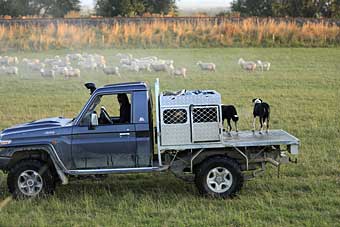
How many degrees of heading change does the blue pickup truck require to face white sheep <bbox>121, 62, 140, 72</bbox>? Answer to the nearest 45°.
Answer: approximately 90° to its right

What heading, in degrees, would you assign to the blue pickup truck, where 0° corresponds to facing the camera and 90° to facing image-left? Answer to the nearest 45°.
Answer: approximately 90°

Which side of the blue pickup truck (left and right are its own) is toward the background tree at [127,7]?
right

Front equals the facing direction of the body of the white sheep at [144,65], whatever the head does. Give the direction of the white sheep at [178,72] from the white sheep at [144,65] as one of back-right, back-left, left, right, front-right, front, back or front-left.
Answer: back-left

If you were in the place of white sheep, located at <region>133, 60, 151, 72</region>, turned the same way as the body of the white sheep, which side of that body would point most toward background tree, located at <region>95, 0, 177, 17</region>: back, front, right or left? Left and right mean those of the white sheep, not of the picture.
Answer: right

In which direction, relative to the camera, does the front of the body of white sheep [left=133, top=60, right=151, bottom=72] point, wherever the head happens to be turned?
to the viewer's left
